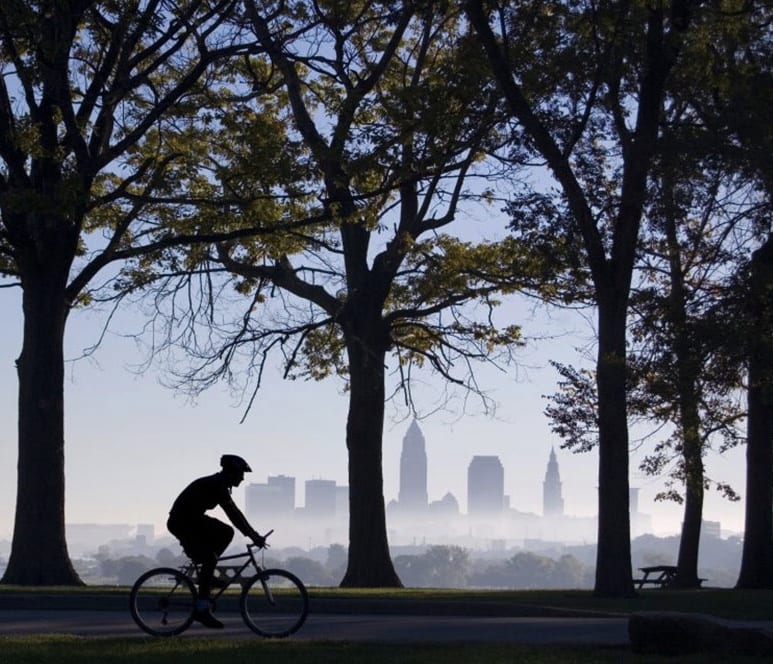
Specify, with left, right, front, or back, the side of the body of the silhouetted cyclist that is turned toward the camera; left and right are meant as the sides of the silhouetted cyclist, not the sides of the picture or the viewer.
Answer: right

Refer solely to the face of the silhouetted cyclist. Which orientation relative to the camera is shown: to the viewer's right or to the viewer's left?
to the viewer's right

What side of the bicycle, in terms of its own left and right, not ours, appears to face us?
right
